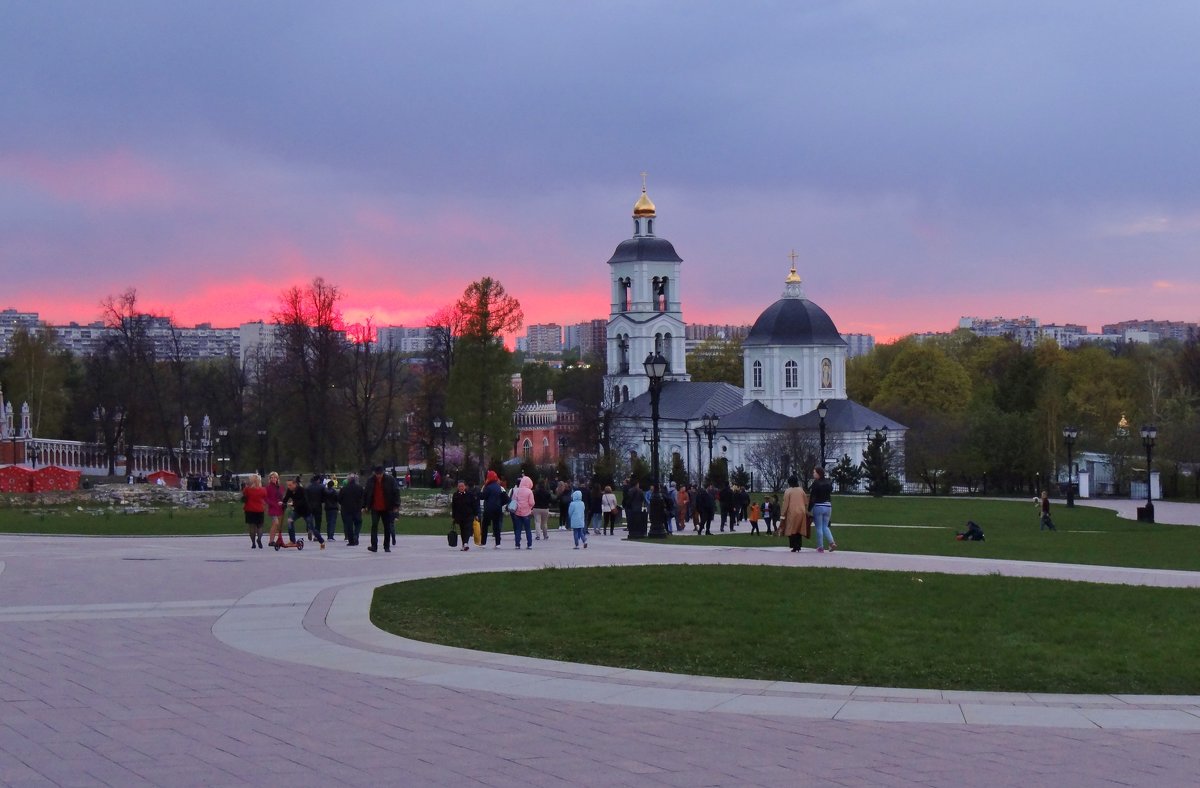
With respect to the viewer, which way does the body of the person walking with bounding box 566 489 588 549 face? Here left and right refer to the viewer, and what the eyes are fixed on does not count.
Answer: facing away from the viewer

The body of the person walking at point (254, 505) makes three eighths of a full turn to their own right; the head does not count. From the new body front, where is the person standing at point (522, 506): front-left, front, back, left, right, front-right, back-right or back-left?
front-left

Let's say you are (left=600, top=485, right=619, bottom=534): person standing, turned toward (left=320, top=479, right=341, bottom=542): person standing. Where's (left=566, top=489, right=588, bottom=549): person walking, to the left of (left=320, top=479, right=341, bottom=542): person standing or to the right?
left

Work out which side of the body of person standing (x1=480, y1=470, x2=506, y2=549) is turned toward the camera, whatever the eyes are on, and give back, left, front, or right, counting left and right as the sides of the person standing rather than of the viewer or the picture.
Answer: back

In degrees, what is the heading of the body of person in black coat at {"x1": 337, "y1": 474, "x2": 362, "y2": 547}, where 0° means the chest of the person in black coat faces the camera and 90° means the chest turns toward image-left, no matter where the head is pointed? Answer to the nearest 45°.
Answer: approximately 180°

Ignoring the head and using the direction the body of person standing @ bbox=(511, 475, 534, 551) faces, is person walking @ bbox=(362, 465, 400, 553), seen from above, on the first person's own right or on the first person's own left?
on the first person's own left

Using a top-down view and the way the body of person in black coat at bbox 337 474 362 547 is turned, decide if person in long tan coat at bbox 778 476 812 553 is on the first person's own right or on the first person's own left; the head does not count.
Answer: on the first person's own right

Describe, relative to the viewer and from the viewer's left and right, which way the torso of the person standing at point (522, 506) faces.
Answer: facing away from the viewer

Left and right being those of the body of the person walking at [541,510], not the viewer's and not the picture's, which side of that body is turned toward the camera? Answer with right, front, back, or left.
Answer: back
